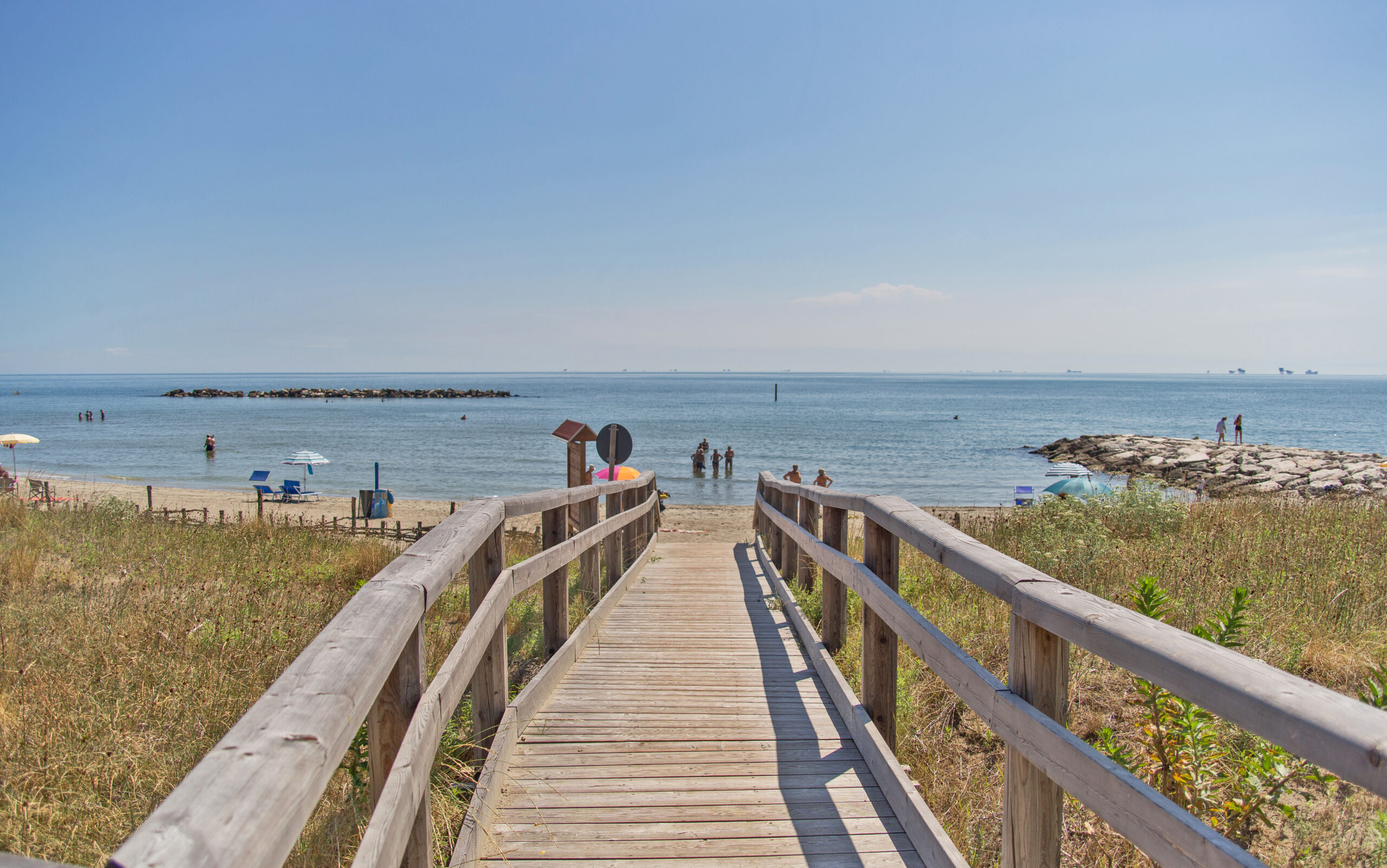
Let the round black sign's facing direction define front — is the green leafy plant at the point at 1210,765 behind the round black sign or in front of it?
behind

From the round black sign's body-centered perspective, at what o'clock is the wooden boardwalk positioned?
The wooden boardwalk is roughly at 6 o'clock from the round black sign.

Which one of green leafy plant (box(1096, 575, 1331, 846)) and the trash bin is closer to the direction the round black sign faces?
the trash bin

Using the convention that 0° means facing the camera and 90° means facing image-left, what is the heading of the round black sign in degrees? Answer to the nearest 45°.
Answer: approximately 180°

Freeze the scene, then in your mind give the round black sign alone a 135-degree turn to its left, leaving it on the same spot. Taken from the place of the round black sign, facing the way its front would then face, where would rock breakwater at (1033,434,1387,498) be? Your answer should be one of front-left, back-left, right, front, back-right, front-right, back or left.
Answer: back
